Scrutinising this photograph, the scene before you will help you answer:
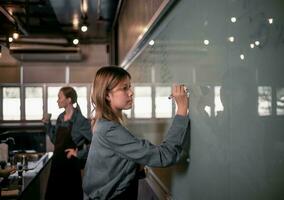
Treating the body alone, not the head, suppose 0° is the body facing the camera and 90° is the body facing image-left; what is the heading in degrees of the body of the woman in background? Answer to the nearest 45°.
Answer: approximately 45°

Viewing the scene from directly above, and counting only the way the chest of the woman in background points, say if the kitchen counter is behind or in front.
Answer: in front

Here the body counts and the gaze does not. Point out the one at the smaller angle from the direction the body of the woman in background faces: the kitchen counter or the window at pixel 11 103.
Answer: the kitchen counter

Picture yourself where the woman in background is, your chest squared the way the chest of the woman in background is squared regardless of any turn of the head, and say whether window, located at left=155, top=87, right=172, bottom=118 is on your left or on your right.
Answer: on your left

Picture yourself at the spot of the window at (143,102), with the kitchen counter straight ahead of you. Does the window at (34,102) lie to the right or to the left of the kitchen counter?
right

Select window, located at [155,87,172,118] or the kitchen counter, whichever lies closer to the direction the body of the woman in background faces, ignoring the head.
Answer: the kitchen counter

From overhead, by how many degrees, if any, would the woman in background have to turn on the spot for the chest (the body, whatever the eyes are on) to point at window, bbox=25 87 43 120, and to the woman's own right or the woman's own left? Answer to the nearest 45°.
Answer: approximately 135° to the woman's own right
